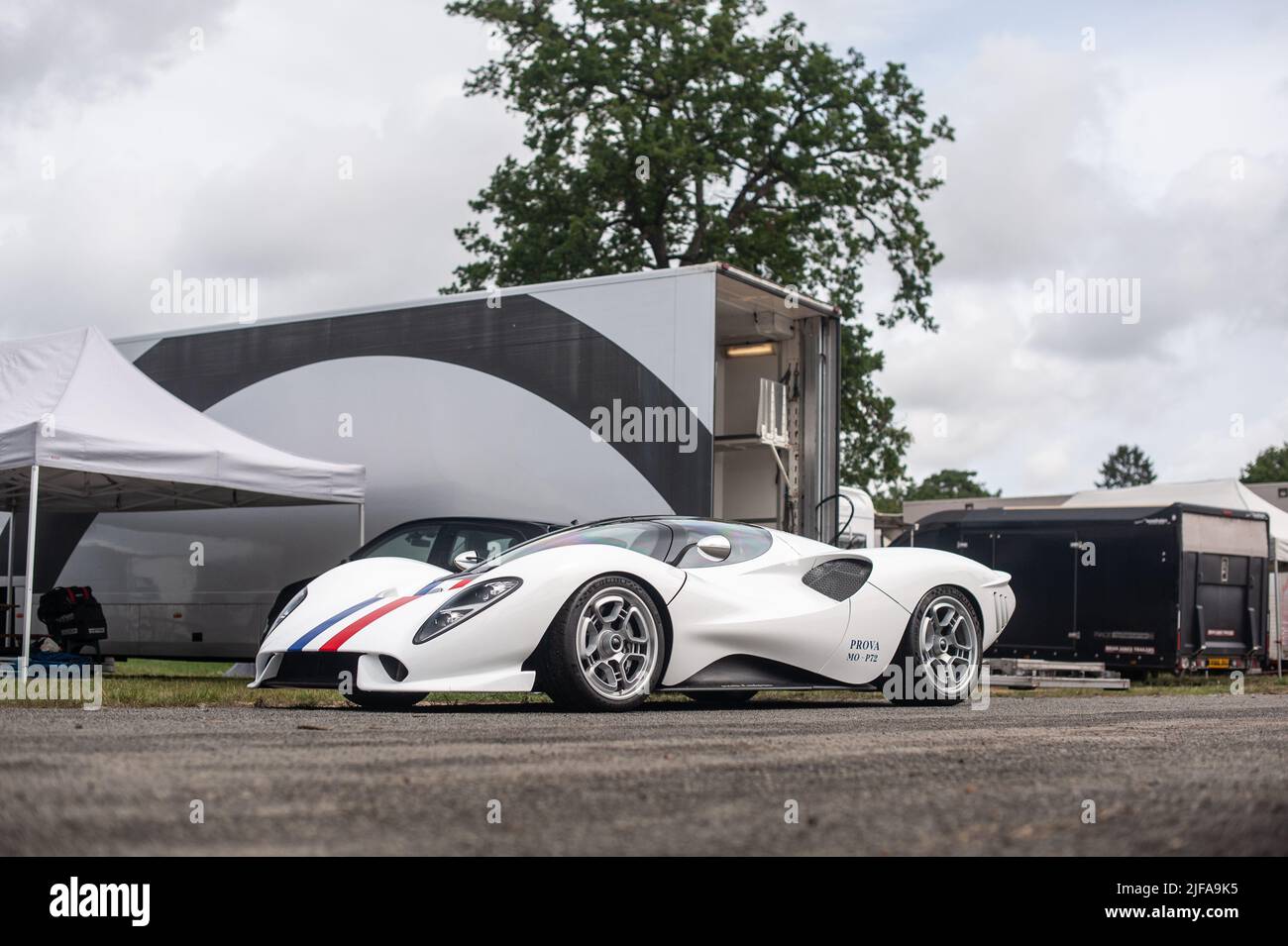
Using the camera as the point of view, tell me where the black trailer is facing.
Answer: facing away from the viewer and to the left of the viewer

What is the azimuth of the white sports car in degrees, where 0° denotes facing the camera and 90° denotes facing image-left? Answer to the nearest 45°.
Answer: approximately 45°

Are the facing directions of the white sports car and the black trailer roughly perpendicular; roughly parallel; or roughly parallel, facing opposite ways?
roughly perpendicular

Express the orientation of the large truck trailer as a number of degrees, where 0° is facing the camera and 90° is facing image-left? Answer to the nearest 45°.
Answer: approximately 135°

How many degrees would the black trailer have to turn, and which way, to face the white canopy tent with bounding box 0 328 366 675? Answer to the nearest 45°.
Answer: approximately 90° to its left

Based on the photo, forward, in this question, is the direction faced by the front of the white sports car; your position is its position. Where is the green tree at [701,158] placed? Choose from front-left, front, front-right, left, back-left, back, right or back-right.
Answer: back-right

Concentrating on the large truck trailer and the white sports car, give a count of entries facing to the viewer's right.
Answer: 0
